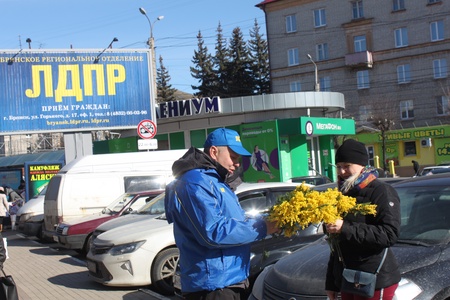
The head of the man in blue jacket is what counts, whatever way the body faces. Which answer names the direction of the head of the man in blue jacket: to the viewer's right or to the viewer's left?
to the viewer's right

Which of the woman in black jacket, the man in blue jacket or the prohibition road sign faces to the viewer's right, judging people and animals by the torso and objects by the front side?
the man in blue jacket

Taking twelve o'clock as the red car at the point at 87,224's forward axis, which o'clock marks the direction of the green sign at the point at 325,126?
The green sign is roughly at 6 o'clock from the red car.

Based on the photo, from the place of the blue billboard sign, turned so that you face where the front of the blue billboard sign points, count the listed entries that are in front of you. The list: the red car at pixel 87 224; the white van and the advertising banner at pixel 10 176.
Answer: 2

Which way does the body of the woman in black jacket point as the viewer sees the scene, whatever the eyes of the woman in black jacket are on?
to the viewer's left

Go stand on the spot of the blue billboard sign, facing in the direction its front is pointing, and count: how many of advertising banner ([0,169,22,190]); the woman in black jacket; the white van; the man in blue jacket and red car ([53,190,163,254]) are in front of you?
4

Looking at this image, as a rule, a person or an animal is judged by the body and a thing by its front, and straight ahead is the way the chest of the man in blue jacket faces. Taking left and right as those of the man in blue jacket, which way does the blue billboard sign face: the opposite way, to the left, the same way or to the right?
to the right

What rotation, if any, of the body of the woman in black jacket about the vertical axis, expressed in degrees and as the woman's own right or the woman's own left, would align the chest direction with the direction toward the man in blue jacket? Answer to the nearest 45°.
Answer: approximately 45° to the woman's own left

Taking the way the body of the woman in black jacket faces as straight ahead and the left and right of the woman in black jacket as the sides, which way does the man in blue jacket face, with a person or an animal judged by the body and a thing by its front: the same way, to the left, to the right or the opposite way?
the opposite way

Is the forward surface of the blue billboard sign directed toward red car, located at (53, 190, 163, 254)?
yes

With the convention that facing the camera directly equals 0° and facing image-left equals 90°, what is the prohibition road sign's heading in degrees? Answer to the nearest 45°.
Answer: approximately 0°

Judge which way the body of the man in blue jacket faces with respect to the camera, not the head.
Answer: to the viewer's right

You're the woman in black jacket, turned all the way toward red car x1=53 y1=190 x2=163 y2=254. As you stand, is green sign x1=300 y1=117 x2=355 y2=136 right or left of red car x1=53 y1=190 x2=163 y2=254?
right

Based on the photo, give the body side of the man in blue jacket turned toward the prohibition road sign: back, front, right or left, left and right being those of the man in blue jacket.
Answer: left
